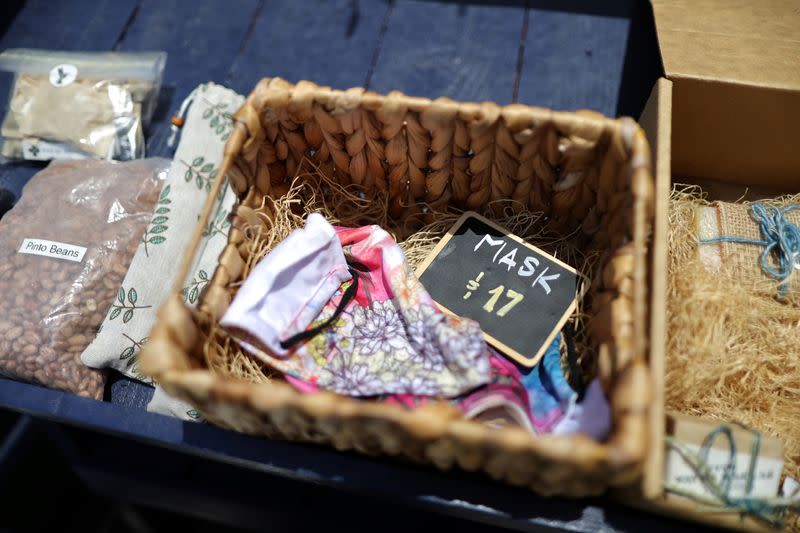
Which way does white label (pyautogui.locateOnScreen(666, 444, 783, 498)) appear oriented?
toward the camera
